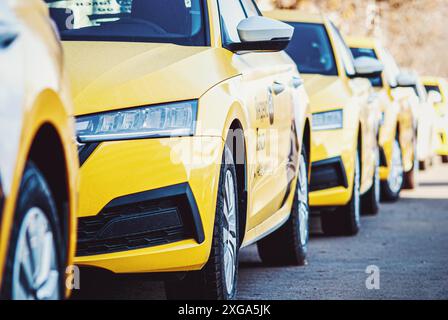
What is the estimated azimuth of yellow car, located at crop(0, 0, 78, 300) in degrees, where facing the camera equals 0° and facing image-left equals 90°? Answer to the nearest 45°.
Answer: approximately 45°

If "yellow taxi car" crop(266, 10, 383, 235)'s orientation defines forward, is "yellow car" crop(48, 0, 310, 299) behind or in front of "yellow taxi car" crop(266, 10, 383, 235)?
in front

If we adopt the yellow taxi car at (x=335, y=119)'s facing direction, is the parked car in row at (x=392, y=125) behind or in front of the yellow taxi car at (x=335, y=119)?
behind

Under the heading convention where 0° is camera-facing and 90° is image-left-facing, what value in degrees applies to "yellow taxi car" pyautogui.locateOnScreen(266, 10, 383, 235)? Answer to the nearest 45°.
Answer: approximately 0°

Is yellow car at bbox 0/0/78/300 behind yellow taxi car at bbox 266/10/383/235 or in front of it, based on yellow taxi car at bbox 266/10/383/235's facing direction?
in front

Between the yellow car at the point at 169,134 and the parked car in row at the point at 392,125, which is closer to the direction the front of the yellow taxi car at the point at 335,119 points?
the yellow car
